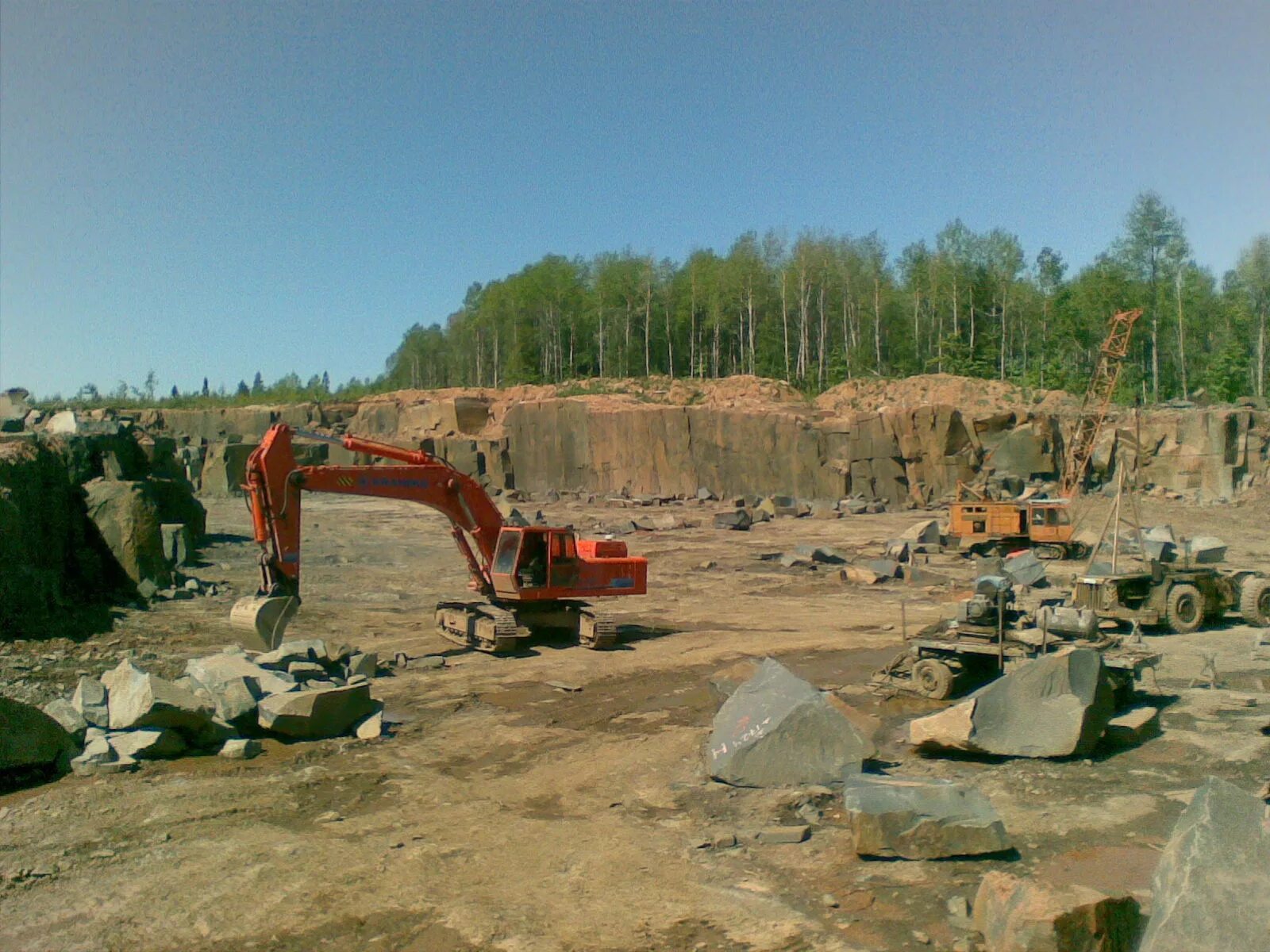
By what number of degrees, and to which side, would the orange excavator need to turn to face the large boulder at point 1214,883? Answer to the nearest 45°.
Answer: approximately 90° to its left

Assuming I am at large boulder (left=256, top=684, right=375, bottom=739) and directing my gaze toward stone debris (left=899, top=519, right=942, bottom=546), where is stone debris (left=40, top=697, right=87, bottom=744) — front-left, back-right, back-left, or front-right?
back-left

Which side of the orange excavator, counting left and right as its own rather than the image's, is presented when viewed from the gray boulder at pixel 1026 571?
back

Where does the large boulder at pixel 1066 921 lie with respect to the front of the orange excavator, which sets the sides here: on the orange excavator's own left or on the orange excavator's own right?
on the orange excavator's own left

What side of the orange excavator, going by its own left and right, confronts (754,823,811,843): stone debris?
left

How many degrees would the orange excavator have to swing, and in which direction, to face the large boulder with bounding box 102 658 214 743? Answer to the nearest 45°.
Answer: approximately 45° to its left

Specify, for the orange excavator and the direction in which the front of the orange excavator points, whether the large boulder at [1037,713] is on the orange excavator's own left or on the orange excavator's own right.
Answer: on the orange excavator's own left

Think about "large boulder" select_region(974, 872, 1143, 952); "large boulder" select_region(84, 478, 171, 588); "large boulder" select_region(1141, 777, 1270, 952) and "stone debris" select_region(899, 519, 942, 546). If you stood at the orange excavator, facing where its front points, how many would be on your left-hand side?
2

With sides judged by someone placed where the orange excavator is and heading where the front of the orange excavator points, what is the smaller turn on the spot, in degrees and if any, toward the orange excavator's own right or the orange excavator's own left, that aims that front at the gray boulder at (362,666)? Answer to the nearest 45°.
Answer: approximately 45° to the orange excavator's own left

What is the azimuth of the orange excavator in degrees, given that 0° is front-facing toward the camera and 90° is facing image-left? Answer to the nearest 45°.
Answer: approximately 90°

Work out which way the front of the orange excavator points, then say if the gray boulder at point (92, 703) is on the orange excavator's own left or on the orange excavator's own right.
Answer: on the orange excavator's own left

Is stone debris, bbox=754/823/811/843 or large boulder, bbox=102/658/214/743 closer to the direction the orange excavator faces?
the large boulder

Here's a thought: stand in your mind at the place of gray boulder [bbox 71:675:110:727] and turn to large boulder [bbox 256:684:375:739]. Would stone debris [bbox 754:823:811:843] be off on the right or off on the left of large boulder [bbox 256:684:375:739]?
right

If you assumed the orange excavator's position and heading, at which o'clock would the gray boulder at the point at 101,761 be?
The gray boulder is roughly at 10 o'clock from the orange excavator.

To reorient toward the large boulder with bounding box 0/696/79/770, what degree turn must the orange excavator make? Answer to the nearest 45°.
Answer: approximately 45° to its left

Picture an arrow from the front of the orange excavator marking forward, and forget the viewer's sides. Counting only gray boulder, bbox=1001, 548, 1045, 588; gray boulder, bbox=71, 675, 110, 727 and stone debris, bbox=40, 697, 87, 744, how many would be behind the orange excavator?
1
